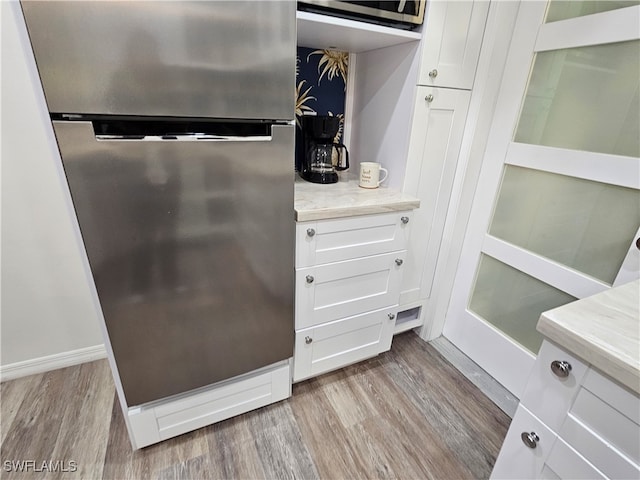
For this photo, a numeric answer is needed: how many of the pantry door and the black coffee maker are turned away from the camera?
0

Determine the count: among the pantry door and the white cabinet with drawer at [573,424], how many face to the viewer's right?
0

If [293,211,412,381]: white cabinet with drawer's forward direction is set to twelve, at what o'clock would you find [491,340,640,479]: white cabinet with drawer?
[491,340,640,479]: white cabinet with drawer is roughly at 12 o'clock from [293,211,412,381]: white cabinet with drawer.

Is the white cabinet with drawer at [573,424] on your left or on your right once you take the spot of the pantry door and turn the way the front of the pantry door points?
on your left

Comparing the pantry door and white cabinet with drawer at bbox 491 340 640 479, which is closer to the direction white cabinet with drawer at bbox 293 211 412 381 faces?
the white cabinet with drawer

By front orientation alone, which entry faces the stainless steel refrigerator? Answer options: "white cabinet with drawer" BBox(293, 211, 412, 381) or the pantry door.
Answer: the pantry door

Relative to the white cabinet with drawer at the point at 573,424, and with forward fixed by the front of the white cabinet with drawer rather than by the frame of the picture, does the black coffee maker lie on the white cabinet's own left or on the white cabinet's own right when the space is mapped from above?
on the white cabinet's own right

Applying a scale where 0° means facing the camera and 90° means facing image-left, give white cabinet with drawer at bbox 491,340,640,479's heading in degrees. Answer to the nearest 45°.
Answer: approximately 45°

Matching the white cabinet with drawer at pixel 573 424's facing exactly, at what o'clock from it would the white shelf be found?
The white shelf is roughly at 2 o'clock from the white cabinet with drawer.

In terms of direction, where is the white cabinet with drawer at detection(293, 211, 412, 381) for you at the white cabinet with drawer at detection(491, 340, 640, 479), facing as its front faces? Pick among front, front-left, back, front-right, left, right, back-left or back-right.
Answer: front-right

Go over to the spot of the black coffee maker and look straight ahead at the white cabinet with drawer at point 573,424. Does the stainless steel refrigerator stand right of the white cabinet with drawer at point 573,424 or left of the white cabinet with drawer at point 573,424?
right

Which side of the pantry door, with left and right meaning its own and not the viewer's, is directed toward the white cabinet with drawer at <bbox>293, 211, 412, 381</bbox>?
front

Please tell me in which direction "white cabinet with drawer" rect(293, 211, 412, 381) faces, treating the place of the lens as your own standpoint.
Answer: facing the viewer and to the right of the viewer

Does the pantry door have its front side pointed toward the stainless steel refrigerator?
yes
